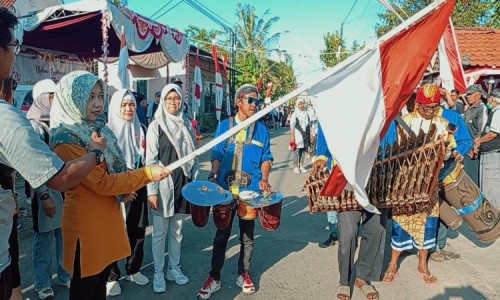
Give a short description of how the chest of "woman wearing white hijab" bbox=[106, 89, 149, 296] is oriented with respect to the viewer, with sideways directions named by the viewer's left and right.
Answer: facing the viewer and to the right of the viewer

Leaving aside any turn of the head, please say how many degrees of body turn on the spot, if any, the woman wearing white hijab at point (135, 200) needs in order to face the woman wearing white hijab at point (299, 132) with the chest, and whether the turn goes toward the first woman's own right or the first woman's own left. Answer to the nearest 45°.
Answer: approximately 90° to the first woman's own left

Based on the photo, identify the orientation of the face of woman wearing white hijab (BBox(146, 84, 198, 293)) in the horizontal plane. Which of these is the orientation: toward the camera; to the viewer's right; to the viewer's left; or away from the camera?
toward the camera

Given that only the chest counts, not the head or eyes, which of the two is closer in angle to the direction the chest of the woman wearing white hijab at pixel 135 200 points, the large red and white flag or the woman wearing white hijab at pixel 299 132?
the large red and white flag

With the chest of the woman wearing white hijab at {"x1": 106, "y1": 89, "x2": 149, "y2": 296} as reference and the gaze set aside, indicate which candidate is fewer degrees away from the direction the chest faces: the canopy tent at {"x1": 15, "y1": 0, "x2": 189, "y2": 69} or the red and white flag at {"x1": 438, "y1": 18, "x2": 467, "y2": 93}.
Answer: the red and white flag

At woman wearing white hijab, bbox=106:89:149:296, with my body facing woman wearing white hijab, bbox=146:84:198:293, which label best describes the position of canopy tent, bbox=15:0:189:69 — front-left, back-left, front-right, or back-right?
back-left

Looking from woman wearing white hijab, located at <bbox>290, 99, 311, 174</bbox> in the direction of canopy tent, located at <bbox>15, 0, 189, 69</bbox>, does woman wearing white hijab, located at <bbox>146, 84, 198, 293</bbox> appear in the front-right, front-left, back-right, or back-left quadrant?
front-left

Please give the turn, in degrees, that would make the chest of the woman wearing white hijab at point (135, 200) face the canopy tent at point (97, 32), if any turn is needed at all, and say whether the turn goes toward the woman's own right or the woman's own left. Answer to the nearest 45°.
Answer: approximately 135° to the woman's own left

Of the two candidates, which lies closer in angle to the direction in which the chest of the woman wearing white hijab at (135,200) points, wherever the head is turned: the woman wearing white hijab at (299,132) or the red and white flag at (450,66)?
the red and white flag

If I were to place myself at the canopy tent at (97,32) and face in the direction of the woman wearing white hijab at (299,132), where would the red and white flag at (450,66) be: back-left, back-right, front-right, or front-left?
front-right
